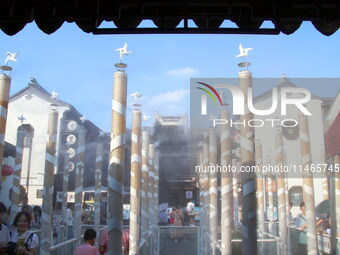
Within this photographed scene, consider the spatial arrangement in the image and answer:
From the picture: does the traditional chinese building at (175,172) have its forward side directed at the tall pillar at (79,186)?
yes

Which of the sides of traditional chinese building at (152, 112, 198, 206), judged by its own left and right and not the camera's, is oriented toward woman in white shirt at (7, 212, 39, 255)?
front

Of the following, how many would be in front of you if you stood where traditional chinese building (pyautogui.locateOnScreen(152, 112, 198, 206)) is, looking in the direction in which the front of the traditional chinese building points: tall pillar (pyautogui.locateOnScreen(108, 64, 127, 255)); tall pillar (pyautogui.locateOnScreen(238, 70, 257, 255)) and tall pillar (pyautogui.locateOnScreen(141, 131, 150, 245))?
3

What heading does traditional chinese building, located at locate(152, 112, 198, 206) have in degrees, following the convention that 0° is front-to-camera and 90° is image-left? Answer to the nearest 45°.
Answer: approximately 0°

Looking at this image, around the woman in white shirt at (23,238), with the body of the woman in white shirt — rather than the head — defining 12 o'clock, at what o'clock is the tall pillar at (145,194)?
The tall pillar is roughly at 7 o'clock from the woman in white shirt.

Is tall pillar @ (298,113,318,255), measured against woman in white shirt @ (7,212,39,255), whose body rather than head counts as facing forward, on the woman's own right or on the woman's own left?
on the woman's own left

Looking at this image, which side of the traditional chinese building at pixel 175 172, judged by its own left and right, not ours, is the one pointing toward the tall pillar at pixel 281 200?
front

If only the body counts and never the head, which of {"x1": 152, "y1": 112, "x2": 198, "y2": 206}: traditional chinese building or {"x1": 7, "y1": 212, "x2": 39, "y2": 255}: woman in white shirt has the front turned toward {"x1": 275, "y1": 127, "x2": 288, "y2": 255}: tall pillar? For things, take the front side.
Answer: the traditional chinese building

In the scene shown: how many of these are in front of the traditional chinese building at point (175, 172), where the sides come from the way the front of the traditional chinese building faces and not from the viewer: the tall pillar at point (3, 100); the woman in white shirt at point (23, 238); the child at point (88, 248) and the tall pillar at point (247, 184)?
4

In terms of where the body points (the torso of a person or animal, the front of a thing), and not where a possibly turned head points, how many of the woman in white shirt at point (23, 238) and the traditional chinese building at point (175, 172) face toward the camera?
2

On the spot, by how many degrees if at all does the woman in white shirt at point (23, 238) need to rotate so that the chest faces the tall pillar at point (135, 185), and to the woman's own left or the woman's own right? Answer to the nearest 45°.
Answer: approximately 135° to the woman's own left

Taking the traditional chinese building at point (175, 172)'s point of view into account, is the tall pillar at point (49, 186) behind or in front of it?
in front

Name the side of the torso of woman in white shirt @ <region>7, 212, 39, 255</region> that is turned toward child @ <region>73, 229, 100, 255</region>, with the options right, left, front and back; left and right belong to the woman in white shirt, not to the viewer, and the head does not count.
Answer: left
